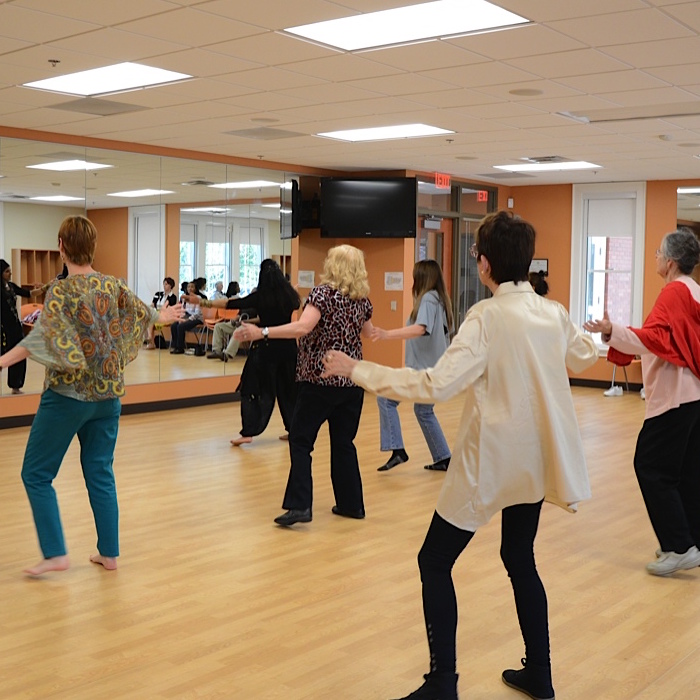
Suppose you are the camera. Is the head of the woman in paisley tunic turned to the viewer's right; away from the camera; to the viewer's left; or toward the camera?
away from the camera

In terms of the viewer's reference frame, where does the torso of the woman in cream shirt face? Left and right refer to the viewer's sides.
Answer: facing away from the viewer and to the left of the viewer

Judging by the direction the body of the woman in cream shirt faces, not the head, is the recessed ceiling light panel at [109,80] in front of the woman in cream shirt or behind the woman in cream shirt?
in front

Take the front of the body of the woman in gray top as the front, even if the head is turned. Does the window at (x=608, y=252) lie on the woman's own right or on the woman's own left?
on the woman's own right

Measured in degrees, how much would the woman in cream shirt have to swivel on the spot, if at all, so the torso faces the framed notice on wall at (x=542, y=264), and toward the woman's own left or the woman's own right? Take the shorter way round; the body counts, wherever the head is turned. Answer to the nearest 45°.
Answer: approximately 45° to the woman's own right

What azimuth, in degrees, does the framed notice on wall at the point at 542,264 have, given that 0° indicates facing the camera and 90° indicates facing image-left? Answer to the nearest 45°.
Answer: approximately 0°

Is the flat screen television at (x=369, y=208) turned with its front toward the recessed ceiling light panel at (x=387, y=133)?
yes

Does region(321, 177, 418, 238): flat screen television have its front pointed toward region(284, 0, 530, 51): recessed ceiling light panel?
yes

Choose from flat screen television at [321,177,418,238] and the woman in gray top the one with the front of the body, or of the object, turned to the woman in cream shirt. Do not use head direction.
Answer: the flat screen television
